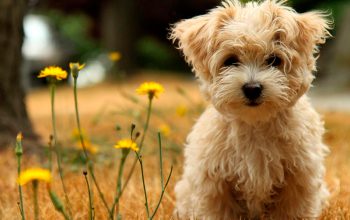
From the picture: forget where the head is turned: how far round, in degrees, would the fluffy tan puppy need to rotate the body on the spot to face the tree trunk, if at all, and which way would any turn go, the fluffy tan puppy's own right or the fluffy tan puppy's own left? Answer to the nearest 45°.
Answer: approximately 135° to the fluffy tan puppy's own right

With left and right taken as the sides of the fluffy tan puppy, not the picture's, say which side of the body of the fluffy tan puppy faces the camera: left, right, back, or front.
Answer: front
